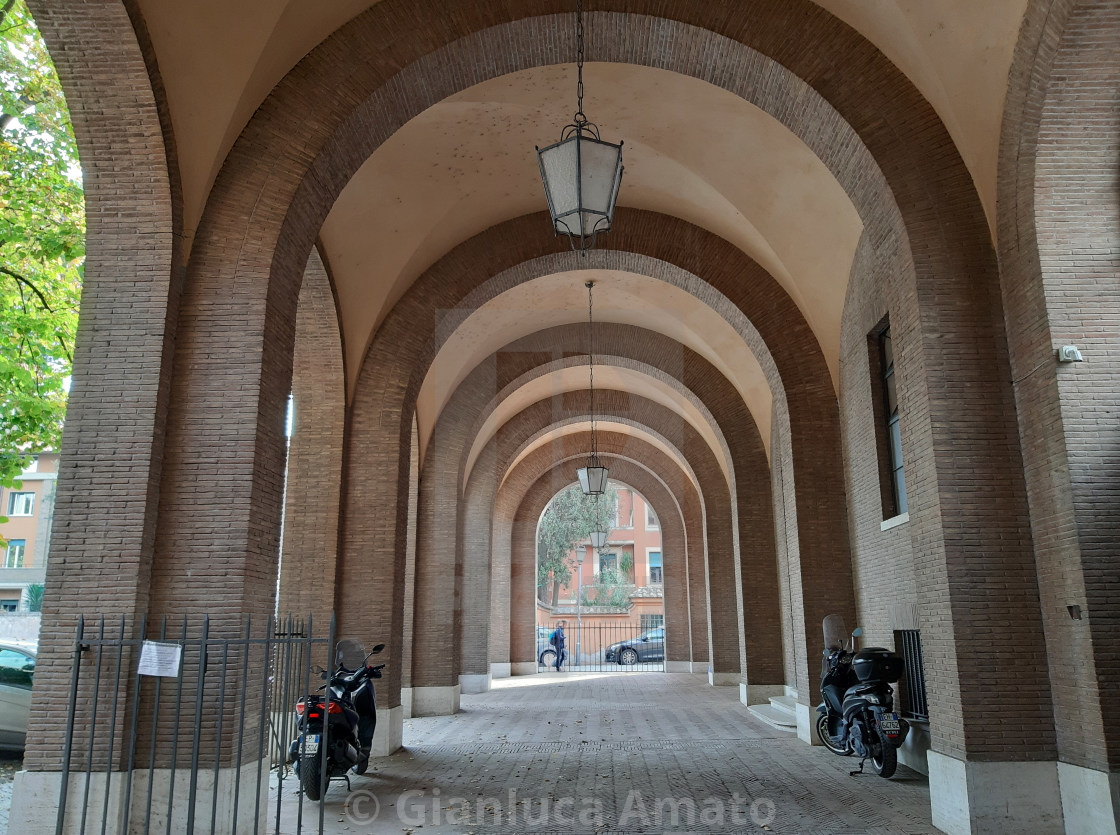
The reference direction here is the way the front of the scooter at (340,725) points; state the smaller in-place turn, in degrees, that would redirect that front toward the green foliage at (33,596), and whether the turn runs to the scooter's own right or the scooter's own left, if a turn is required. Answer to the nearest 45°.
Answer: approximately 45° to the scooter's own left

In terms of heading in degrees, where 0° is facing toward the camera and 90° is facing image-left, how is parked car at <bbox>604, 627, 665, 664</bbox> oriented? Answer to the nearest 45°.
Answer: approximately 90°

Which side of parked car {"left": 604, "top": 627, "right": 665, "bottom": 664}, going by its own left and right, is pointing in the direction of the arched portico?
left

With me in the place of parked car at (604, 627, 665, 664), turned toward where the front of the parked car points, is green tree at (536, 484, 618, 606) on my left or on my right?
on my right

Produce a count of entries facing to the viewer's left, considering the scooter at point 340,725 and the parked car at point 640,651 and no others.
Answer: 1

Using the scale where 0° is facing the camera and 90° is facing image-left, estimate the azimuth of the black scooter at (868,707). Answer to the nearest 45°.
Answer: approximately 135°

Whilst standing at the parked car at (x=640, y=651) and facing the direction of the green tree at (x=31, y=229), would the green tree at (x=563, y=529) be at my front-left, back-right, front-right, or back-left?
back-right

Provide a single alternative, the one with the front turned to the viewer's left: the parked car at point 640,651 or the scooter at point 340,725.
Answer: the parked car

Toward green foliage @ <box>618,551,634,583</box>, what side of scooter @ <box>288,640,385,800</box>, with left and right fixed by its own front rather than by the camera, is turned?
front

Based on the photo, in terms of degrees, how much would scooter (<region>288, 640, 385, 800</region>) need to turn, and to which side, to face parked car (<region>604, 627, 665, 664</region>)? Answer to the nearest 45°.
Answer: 0° — it already faces it

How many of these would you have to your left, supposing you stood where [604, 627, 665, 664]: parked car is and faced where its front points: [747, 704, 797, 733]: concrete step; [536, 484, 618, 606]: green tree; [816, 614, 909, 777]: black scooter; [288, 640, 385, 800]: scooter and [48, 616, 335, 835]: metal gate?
4

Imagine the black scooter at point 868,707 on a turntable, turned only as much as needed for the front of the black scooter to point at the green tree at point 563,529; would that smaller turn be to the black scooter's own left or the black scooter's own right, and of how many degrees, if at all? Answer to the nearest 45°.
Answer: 0° — it already faces it

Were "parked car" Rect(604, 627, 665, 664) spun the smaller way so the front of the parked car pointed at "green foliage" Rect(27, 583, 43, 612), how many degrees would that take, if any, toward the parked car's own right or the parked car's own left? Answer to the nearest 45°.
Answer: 0° — it already faces it

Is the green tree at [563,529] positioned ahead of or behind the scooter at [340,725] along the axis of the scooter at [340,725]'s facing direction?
ahead

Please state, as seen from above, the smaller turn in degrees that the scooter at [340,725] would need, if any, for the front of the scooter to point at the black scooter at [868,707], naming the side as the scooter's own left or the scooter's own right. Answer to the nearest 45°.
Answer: approximately 45° to the scooter's own right

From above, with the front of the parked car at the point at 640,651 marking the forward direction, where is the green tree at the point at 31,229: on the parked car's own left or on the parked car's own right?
on the parked car's own left

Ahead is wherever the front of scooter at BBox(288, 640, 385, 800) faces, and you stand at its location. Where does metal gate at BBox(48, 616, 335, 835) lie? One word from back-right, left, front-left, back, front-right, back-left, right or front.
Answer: back

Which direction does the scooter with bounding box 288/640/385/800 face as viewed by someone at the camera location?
facing away from the viewer and to the right of the viewer
